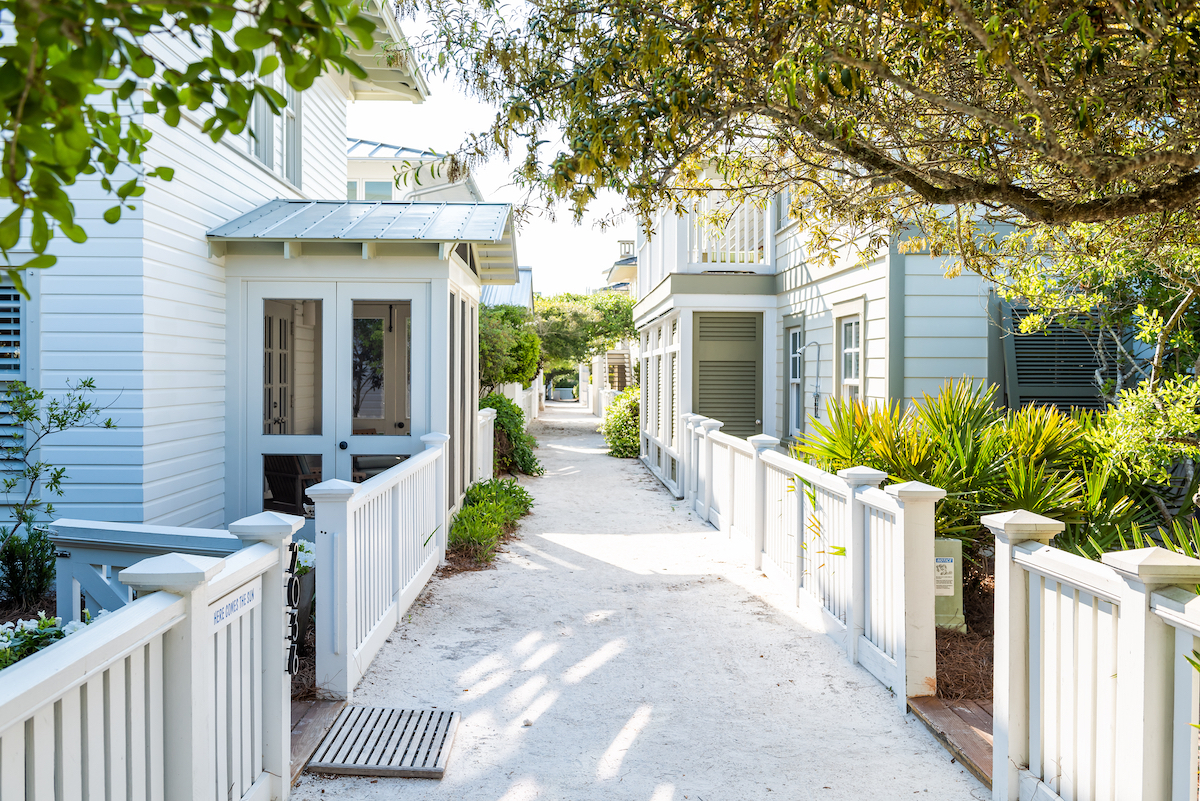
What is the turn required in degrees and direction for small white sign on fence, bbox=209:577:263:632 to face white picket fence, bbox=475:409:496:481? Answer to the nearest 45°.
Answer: approximately 135° to its left

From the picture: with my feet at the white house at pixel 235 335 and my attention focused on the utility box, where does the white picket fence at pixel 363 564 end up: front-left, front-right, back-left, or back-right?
front-right

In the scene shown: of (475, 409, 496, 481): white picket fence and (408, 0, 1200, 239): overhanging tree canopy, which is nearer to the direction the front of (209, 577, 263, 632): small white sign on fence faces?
the overhanging tree canopy

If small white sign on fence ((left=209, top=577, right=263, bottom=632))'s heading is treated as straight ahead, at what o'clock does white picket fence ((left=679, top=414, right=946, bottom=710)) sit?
The white picket fence is roughly at 10 o'clock from the small white sign on fence.

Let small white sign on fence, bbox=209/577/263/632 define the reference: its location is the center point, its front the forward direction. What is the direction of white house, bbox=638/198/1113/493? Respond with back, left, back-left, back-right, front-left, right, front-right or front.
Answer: left

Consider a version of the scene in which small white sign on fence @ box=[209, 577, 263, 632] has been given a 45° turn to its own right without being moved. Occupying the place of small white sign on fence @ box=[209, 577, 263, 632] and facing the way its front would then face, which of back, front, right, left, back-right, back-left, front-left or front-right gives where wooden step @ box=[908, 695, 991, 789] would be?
left

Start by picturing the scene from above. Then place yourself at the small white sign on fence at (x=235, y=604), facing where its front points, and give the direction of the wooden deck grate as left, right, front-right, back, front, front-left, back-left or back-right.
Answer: left

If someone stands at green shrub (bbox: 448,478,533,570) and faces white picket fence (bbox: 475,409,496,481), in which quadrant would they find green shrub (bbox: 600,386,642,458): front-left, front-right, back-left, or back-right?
front-right

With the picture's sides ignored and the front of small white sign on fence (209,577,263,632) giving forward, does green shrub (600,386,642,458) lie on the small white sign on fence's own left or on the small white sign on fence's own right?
on the small white sign on fence's own left

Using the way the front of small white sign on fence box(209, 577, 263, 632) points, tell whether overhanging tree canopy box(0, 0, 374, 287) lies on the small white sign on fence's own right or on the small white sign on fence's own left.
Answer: on the small white sign on fence's own right

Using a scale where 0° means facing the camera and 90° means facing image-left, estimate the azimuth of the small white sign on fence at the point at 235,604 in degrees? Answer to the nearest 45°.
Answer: approximately 315°

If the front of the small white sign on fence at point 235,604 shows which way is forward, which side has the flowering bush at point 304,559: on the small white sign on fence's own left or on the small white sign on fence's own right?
on the small white sign on fence's own left
